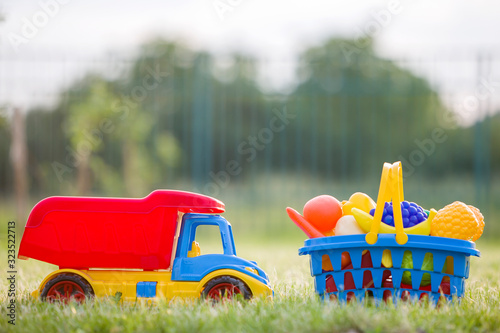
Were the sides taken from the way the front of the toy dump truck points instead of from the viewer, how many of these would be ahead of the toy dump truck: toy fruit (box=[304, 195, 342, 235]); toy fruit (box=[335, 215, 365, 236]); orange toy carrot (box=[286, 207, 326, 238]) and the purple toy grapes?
4

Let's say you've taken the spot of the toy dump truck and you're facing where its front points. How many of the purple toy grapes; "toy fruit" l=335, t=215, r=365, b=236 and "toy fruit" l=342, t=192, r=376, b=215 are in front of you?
3

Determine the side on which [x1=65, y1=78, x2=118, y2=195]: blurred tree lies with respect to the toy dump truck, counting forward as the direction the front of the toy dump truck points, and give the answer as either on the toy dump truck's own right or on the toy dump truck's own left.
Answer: on the toy dump truck's own left

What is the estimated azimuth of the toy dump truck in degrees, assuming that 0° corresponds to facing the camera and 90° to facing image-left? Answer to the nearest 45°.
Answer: approximately 270°

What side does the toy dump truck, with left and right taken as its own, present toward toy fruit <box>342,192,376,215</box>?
front

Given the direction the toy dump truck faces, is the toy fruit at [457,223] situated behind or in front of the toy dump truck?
in front

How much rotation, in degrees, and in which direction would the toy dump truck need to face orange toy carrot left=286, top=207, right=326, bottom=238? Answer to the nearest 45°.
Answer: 0° — it already faces it

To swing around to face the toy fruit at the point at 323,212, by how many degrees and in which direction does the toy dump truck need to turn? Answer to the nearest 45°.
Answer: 0° — it already faces it

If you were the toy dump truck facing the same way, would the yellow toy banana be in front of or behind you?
in front
